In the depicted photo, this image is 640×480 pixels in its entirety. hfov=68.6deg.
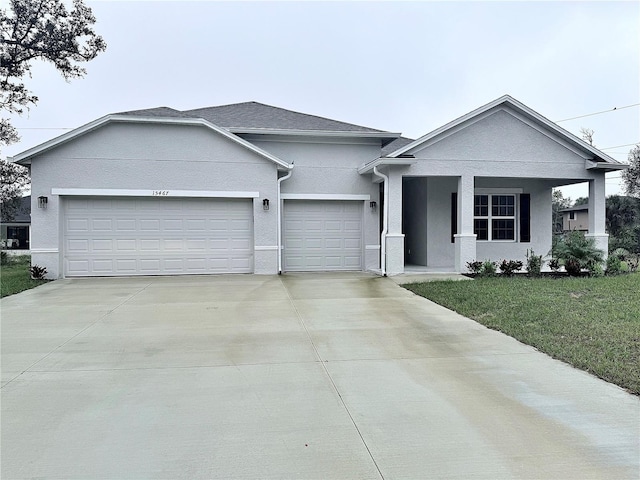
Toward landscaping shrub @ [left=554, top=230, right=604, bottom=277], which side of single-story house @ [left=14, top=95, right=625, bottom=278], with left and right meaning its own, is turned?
left

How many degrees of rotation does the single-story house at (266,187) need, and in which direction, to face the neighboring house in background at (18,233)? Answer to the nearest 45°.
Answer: approximately 135° to its right

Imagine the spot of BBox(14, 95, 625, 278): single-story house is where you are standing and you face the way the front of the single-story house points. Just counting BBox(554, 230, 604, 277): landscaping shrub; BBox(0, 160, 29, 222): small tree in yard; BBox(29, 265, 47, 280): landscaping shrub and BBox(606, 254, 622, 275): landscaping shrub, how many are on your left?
2

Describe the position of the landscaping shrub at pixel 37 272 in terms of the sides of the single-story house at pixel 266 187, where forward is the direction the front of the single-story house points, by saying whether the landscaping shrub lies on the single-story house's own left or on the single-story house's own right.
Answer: on the single-story house's own right

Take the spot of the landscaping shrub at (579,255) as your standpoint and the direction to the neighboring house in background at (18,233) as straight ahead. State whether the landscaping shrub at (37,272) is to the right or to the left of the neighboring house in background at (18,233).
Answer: left

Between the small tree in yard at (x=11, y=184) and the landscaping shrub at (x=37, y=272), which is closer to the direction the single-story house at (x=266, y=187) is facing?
the landscaping shrub

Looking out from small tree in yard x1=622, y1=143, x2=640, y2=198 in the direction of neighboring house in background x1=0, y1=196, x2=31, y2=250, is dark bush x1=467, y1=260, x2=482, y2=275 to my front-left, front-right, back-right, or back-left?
front-left

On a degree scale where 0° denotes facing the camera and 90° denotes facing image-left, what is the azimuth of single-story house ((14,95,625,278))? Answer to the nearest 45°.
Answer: approximately 0°

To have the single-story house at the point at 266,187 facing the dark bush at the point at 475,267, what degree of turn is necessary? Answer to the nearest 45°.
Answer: approximately 90° to its left

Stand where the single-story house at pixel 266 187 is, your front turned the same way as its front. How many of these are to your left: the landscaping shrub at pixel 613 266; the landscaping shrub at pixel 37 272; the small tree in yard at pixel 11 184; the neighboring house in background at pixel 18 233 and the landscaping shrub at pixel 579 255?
2

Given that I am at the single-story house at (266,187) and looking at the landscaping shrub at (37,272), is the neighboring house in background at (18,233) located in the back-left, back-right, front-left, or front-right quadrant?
front-right

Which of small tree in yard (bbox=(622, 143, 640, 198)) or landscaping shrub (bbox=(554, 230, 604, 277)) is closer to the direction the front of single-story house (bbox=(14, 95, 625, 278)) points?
the landscaping shrub

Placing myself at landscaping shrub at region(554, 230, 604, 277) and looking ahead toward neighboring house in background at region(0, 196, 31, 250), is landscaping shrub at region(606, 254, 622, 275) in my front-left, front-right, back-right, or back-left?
back-right

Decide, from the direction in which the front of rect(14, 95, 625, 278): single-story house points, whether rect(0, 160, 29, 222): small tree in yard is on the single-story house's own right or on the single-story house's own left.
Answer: on the single-story house's own right

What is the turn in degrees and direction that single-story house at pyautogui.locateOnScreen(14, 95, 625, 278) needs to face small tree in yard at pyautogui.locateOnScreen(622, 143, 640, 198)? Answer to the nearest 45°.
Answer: approximately 135° to its left

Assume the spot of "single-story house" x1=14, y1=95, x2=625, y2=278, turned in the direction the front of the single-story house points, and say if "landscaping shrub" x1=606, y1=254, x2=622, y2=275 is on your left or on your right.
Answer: on your left
